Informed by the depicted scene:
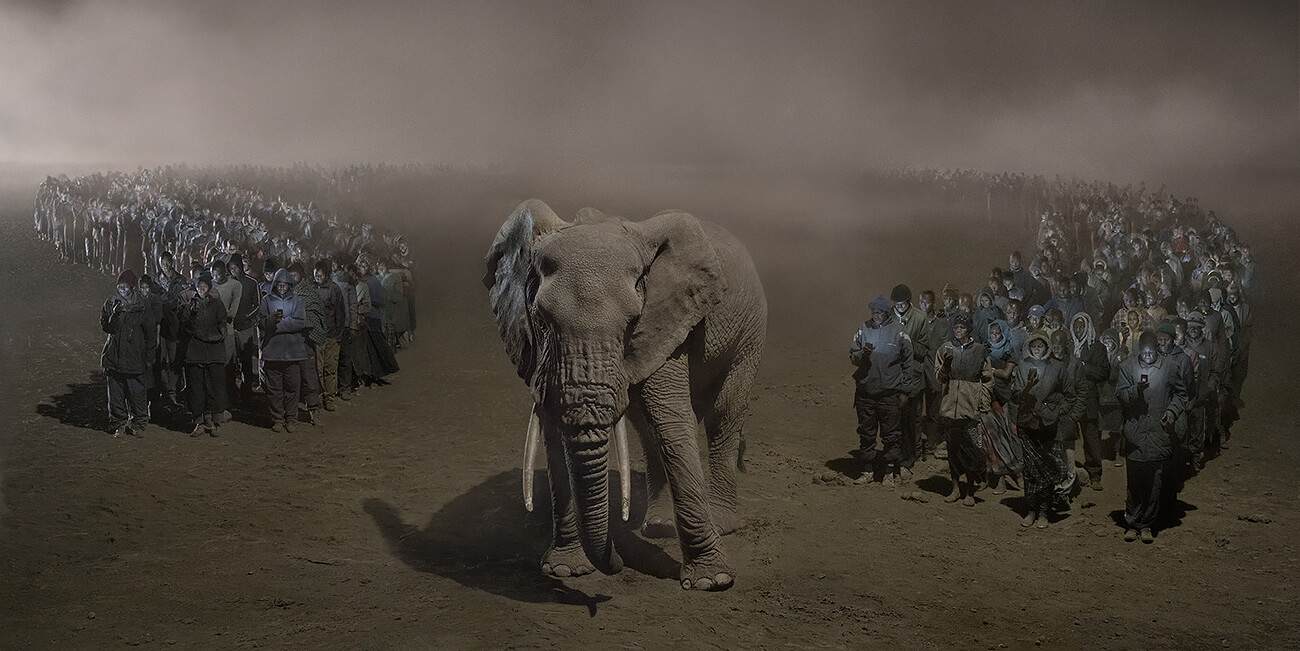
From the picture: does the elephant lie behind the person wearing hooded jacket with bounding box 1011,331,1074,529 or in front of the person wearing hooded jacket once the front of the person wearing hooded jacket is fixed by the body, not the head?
in front

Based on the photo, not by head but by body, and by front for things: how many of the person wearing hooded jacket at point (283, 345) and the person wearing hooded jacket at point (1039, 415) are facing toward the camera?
2

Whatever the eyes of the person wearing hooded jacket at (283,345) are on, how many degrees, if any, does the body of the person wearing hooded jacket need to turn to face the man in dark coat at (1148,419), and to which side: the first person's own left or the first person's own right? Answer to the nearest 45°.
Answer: approximately 45° to the first person's own left

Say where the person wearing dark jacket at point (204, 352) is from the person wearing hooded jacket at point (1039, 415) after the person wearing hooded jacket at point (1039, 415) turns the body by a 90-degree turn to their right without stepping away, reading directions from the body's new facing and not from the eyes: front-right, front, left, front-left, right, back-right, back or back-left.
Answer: front

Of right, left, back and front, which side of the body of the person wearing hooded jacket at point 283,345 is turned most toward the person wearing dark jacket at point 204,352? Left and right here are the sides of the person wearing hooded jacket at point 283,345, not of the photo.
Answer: right

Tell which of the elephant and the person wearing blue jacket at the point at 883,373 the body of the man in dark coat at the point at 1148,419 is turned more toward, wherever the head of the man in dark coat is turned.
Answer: the elephant

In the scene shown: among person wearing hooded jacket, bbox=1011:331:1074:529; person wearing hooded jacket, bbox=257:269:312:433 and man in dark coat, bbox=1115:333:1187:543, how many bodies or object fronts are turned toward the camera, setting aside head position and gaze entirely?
3

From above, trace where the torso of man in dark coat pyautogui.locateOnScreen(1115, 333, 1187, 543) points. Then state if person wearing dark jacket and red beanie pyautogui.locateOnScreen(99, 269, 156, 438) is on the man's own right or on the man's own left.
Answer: on the man's own right
